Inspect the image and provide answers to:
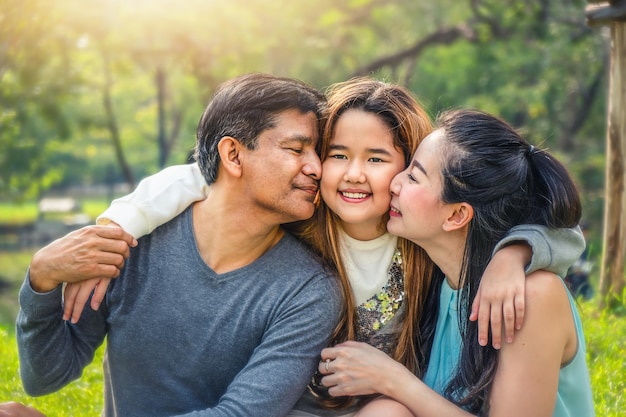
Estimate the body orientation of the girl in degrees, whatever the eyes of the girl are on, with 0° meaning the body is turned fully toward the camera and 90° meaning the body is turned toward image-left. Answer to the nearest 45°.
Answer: approximately 0°

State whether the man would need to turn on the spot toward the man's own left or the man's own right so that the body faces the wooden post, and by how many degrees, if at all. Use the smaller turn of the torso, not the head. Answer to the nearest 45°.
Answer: approximately 135° to the man's own left

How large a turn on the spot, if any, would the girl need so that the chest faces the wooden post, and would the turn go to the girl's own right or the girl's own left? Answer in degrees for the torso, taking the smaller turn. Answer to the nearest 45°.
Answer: approximately 135° to the girl's own left

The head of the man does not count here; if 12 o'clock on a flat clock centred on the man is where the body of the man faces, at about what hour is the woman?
The woman is roughly at 10 o'clock from the man.

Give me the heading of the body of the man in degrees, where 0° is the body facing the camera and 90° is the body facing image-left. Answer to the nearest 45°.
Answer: approximately 0°
